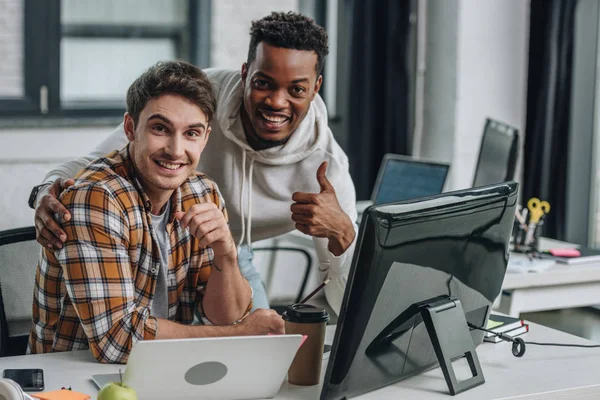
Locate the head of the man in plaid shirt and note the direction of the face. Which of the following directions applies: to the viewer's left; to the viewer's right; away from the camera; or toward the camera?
toward the camera

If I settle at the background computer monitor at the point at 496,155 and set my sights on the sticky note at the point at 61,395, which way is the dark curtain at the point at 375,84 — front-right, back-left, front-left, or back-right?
back-right

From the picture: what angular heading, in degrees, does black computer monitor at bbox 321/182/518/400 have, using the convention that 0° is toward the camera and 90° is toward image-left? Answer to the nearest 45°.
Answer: approximately 135°

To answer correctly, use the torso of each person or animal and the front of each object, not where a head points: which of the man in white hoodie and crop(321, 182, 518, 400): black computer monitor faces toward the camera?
the man in white hoodie

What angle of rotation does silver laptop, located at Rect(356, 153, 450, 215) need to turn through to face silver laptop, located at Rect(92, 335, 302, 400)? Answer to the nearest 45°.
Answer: approximately 45° to its left

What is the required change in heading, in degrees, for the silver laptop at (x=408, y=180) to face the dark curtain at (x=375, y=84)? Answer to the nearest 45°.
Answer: approximately 135° to its right

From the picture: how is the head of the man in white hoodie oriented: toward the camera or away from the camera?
toward the camera

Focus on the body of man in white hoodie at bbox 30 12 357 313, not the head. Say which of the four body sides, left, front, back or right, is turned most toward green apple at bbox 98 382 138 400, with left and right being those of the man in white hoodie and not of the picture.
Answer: front

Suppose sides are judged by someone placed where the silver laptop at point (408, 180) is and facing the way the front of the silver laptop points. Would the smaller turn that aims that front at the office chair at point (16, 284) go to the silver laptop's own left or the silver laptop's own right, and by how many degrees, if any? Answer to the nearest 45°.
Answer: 0° — it already faces it

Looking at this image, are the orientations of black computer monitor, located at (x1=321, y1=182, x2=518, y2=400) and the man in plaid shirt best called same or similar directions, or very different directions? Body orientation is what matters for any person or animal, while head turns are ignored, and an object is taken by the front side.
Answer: very different directions

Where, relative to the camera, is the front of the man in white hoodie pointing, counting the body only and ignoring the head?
toward the camera

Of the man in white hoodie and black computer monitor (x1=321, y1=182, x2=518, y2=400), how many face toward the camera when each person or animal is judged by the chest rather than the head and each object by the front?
1

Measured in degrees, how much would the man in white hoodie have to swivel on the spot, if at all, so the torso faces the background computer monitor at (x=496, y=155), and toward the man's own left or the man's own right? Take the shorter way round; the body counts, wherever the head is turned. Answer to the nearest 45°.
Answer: approximately 135° to the man's own left

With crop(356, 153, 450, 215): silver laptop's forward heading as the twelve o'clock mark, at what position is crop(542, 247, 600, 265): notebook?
The notebook is roughly at 9 o'clock from the silver laptop.
